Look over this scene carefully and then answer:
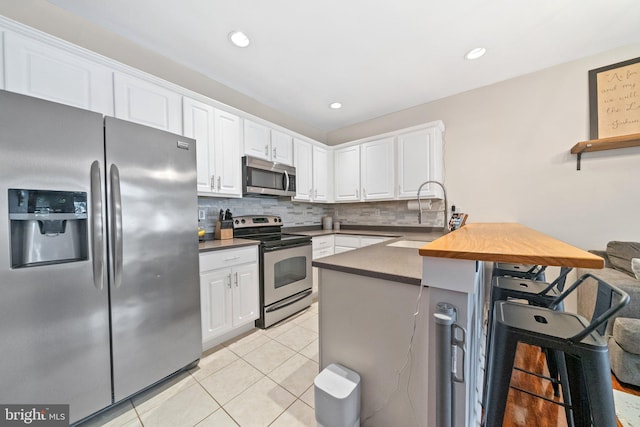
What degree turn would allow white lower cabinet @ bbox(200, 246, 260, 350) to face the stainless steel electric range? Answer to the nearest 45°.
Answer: approximately 90° to its left

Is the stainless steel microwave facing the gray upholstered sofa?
yes

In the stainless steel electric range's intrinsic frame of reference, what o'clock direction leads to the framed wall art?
The framed wall art is roughly at 11 o'clock from the stainless steel electric range.

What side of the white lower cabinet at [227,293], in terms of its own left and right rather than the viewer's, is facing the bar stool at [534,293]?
front

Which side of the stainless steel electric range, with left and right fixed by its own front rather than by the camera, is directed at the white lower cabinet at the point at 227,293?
right
